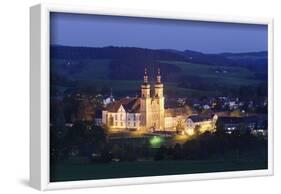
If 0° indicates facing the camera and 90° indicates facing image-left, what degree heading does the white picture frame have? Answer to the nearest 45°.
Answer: approximately 315°
